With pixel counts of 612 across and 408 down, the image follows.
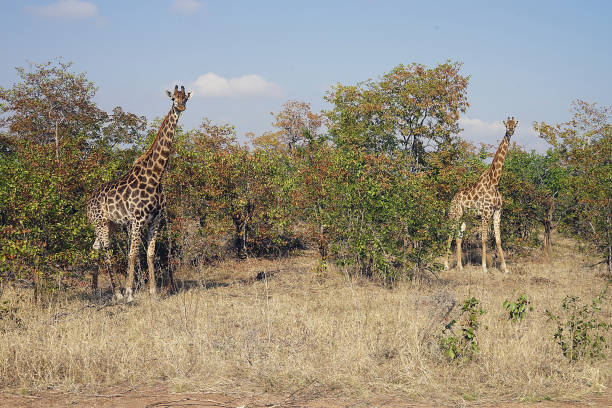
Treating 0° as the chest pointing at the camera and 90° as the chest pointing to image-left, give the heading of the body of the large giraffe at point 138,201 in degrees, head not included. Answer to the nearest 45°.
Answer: approximately 315°

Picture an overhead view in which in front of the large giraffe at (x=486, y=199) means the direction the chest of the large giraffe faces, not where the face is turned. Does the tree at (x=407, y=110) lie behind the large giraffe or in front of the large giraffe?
behind

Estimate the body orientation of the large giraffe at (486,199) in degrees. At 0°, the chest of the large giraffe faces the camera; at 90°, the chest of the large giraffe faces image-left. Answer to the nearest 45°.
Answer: approximately 315°

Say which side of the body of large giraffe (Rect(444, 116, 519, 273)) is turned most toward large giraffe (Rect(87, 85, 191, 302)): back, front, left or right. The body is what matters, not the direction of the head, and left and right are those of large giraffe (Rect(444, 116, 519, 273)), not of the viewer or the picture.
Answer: right

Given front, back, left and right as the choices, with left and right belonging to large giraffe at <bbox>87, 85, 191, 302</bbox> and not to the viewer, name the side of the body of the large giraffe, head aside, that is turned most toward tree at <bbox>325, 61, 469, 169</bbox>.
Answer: left

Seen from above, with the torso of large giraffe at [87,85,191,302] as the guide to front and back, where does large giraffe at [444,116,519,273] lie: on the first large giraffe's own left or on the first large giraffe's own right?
on the first large giraffe's own left
